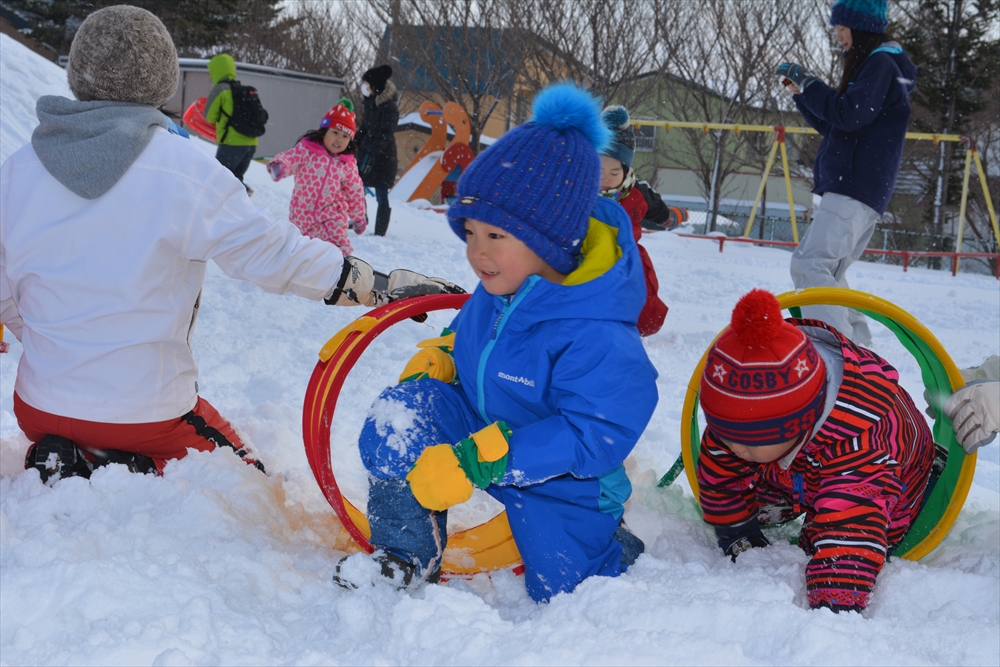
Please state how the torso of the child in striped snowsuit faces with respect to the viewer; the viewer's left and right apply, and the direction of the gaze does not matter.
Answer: facing the viewer and to the left of the viewer

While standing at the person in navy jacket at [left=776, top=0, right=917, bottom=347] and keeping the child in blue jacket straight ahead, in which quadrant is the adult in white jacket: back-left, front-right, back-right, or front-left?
front-right

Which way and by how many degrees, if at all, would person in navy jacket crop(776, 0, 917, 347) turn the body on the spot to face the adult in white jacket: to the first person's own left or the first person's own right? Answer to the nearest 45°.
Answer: approximately 45° to the first person's own left

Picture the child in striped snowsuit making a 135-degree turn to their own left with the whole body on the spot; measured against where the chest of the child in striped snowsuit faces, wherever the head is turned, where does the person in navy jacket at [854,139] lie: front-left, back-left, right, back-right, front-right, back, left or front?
left

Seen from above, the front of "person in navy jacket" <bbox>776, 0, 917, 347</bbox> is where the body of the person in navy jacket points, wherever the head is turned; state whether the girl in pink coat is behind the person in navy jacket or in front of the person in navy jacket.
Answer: in front

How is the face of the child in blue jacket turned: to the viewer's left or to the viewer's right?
to the viewer's left

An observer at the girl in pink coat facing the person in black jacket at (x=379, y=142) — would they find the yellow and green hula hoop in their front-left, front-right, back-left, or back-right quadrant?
back-right

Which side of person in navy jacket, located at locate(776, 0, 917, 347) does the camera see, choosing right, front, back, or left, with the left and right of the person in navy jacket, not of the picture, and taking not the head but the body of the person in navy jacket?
left

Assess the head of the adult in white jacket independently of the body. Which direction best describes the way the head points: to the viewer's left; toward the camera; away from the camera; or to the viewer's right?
away from the camera

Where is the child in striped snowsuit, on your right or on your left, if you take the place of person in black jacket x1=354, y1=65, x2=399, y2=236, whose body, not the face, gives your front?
on your left

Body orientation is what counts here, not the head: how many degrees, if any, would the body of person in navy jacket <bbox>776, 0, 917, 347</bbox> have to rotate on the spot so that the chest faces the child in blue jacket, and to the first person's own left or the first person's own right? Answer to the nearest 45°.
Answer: approximately 90° to the first person's own left

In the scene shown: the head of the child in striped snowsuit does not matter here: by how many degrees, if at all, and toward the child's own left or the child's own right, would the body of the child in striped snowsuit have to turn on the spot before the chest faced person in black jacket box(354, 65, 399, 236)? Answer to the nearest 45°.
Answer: approximately 90° to the child's own right

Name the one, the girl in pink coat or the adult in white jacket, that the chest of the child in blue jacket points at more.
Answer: the adult in white jacket

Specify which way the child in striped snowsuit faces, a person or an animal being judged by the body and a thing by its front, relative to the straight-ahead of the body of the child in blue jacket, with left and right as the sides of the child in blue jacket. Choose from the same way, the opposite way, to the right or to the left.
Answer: the same way

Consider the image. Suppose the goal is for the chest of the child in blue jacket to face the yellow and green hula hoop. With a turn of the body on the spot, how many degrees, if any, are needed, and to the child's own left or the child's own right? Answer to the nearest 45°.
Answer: approximately 135° to the child's own left

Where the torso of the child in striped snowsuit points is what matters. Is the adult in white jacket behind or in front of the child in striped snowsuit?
in front
